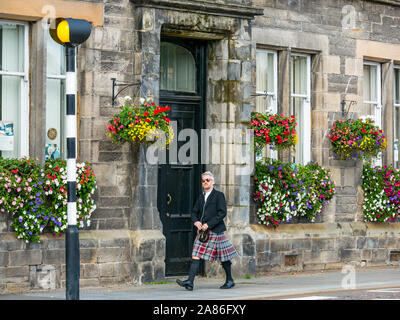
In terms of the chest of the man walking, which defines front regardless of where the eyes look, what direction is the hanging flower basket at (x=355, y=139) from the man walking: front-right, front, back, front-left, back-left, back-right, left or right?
back

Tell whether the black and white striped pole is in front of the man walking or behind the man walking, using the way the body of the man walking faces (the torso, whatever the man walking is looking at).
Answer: in front

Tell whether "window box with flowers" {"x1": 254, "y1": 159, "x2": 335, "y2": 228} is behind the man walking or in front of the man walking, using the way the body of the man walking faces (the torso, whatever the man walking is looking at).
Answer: behind

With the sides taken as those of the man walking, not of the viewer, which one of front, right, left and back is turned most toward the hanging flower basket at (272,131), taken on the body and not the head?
back

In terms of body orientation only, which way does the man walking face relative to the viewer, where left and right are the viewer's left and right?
facing the viewer and to the left of the viewer
